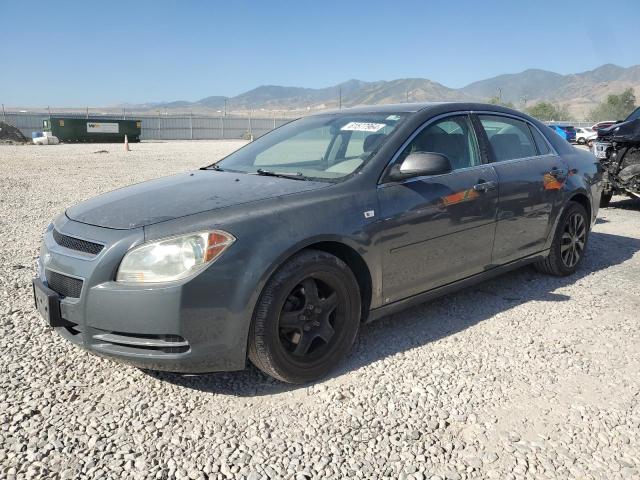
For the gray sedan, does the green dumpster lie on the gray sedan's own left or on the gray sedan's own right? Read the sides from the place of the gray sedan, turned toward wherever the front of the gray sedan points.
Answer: on the gray sedan's own right

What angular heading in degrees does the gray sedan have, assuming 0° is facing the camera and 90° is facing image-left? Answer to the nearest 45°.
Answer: approximately 45°

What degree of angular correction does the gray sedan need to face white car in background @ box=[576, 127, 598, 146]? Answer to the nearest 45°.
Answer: approximately 180°

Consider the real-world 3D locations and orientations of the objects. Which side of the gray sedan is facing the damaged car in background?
back
